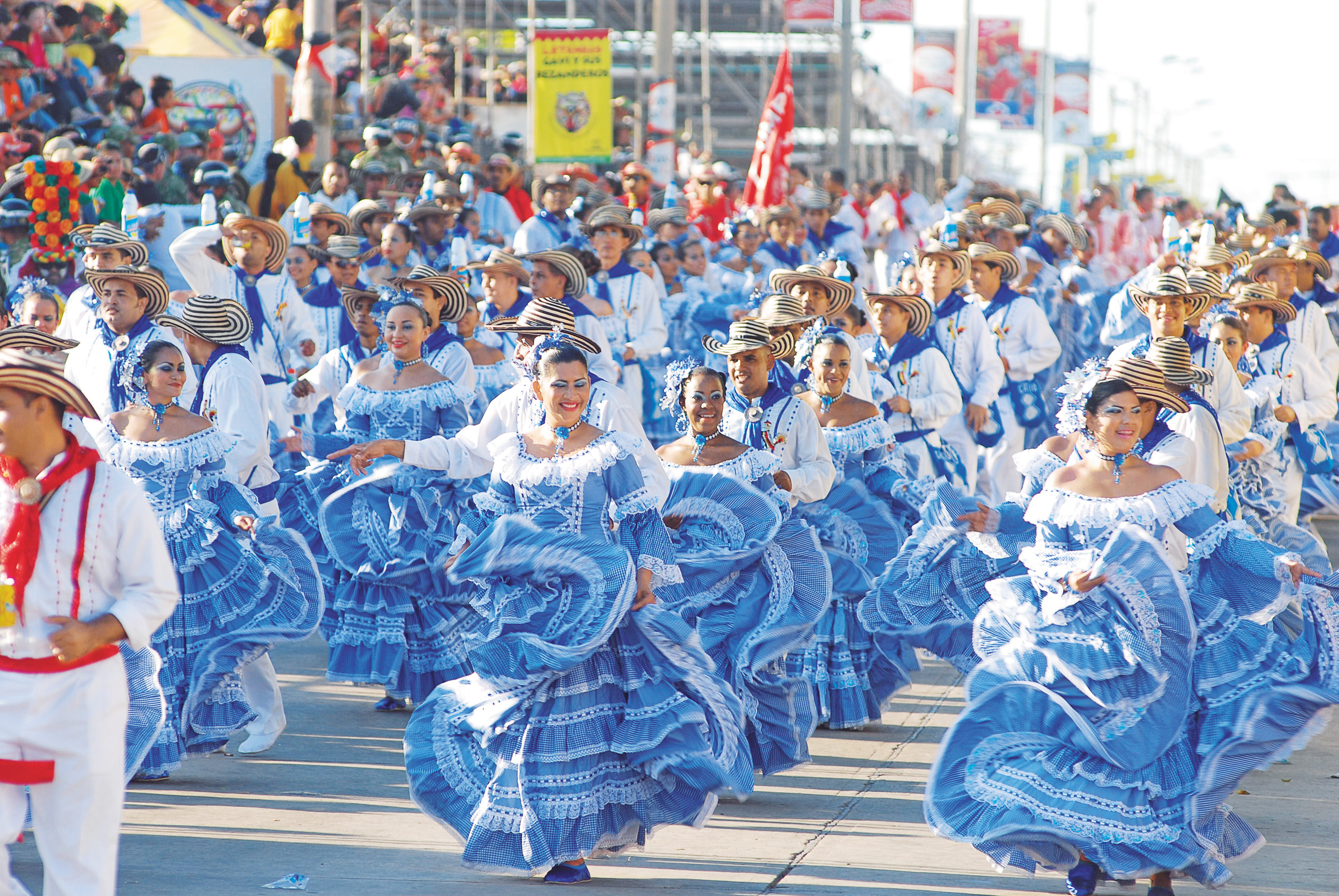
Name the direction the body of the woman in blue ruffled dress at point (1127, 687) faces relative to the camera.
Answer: toward the camera

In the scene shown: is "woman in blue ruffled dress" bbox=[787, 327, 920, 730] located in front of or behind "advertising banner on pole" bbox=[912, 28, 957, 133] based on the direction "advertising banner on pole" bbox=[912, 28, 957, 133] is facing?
in front

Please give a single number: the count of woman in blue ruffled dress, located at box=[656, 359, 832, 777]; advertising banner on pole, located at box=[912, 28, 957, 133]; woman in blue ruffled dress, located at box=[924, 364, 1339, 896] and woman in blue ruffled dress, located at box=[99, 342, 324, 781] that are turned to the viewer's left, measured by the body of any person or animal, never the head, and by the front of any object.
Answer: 0

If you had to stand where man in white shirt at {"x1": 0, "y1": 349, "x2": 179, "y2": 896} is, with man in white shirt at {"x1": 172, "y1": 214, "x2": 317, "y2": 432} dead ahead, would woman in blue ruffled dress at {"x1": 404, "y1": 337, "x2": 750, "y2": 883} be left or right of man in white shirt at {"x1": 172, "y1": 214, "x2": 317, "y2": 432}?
right

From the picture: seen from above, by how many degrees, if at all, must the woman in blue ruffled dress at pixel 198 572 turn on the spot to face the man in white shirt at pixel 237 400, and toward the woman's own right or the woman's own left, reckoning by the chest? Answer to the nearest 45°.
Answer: approximately 180°

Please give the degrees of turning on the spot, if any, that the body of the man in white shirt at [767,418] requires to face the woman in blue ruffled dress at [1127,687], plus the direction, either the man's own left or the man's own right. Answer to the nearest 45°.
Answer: approximately 90° to the man's own left

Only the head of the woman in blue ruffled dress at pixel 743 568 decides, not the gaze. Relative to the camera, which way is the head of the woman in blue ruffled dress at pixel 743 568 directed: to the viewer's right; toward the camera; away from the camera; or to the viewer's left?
toward the camera

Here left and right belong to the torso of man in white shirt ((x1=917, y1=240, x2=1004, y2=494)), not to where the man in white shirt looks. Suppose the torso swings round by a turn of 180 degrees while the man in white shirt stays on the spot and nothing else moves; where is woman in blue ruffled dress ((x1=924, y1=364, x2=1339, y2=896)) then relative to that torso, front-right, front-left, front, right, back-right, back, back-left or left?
back-right

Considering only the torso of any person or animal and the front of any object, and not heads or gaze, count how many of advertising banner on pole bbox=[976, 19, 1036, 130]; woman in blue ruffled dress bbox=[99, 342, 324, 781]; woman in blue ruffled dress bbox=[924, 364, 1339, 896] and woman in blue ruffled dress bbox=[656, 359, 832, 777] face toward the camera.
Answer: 4

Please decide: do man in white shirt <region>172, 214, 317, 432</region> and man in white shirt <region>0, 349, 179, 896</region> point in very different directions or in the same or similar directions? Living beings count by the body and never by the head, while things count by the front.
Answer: same or similar directions

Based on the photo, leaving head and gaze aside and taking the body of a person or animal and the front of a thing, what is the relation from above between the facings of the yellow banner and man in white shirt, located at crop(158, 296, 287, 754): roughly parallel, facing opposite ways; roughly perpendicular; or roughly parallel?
roughly perpendicular

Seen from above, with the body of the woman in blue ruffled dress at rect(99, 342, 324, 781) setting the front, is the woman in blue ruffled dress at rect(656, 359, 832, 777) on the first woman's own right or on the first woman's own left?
on the first woman's own left

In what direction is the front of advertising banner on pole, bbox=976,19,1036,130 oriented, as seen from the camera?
facing the viewer

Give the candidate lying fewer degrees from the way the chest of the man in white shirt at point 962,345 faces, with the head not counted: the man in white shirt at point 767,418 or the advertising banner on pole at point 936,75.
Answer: the man in white shirt

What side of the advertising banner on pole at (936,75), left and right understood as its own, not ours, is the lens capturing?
front

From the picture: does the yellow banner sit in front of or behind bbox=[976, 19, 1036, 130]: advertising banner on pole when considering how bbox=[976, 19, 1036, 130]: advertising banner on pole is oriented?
in front
